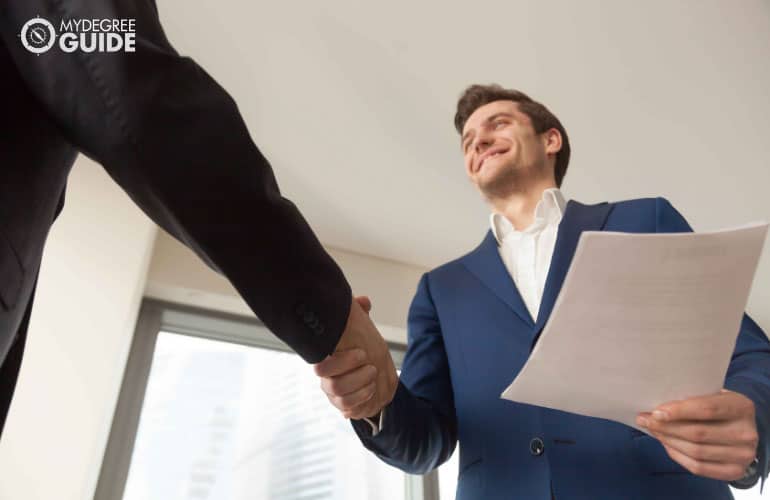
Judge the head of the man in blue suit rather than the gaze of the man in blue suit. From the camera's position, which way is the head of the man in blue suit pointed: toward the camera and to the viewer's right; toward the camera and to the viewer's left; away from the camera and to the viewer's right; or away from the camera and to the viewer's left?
toward the camera and to the viewer's left

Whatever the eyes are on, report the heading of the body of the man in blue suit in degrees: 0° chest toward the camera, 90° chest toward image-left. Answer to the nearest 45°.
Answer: approximately 45°
